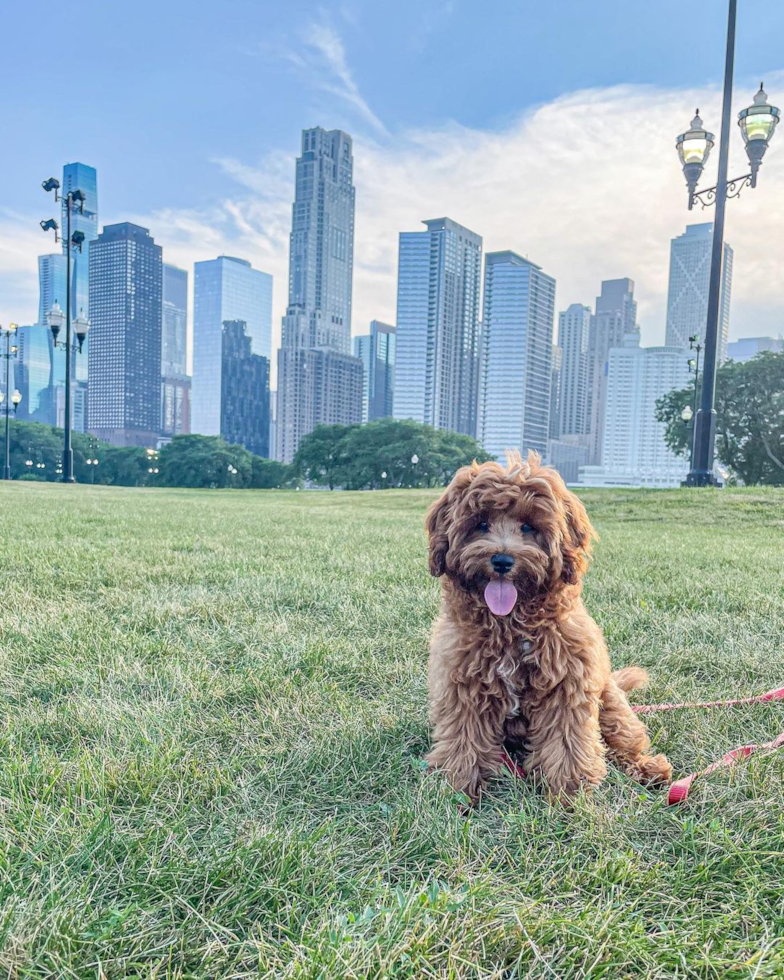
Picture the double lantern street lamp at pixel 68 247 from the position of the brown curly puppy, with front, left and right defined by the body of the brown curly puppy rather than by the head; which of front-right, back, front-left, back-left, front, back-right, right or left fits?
back-right

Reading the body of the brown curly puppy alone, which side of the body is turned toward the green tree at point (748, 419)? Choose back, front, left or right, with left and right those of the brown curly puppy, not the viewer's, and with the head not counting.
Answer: back

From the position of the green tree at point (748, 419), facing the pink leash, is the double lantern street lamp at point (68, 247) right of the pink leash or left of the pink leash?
right

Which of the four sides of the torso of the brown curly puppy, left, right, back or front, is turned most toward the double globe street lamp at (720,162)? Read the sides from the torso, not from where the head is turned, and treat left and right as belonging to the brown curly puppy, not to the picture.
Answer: back

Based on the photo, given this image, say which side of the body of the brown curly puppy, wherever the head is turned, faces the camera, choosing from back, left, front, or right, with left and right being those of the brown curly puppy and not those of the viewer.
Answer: front
